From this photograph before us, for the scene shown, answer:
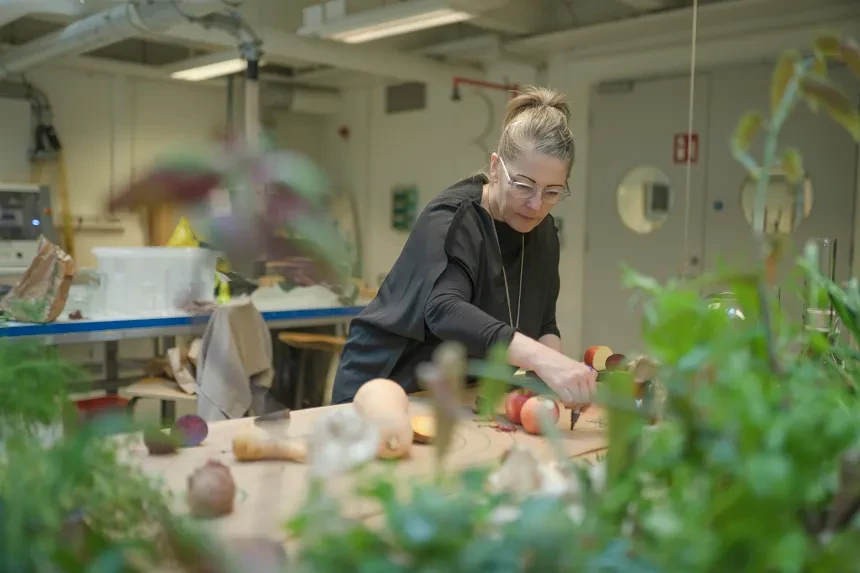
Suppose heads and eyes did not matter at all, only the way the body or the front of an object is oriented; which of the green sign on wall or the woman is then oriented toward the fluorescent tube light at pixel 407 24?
the green sign on wall

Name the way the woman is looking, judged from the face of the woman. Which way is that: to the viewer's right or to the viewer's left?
to the viewer's right

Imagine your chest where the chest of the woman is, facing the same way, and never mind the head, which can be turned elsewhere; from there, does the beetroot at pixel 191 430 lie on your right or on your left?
on your right

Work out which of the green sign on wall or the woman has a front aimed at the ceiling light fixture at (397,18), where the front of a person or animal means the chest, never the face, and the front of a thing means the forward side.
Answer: the green sign on wall

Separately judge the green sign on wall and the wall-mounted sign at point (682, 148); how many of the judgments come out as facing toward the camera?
2

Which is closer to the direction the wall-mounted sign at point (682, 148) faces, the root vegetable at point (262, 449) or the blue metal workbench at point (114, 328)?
the root vegetable

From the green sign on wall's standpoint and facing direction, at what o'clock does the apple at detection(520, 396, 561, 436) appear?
The apple is roughly at 12 o'clock from the green sign on wall.

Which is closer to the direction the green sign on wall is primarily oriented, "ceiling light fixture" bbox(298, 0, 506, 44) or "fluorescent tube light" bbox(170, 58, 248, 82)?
the ceiling light fixture
